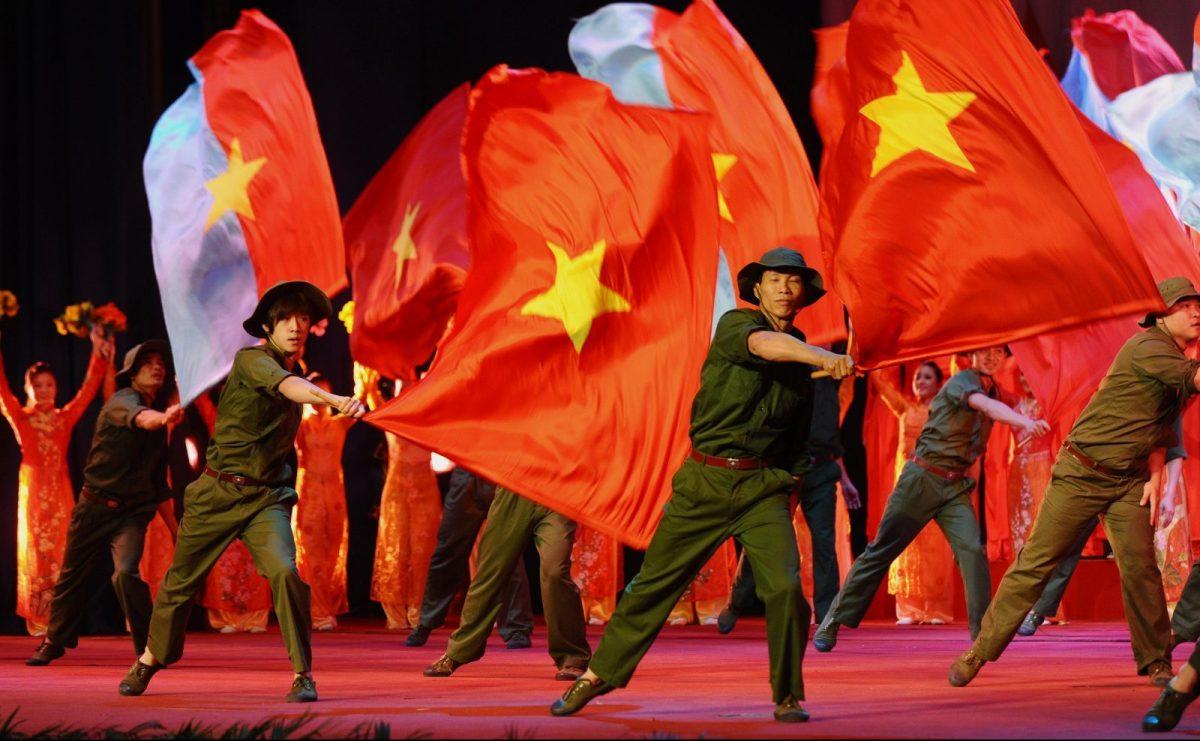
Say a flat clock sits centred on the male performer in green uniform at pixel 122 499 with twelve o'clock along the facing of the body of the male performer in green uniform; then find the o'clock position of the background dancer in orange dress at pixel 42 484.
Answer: The background dancer in orange dress is roughly at 7 o'clock from the male performer in green uniform.

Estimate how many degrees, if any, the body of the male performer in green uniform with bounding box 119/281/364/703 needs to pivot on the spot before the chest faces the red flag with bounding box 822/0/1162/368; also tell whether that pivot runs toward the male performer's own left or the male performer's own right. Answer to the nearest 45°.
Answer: approximately 45° to the male performer's own left

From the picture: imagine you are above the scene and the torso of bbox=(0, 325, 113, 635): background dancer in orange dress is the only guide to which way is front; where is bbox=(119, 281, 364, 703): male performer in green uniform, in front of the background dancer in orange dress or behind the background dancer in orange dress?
in front

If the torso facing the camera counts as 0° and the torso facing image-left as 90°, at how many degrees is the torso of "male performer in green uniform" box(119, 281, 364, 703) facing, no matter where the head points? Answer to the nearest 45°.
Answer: approximately 315°

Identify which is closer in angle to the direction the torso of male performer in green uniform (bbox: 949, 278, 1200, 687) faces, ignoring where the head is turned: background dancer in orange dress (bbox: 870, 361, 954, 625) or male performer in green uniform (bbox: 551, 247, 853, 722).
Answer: the male performer in green uniform

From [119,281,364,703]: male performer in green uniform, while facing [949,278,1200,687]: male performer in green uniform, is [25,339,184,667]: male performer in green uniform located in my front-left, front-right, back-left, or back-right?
back-left

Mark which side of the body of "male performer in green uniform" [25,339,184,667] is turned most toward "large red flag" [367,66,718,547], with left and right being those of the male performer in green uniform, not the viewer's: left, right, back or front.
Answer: front

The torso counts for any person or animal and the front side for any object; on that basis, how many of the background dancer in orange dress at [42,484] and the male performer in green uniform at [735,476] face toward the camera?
2

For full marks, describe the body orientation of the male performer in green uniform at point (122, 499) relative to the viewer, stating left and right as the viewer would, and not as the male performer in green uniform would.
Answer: facing the viewer and to the right of the viewer
